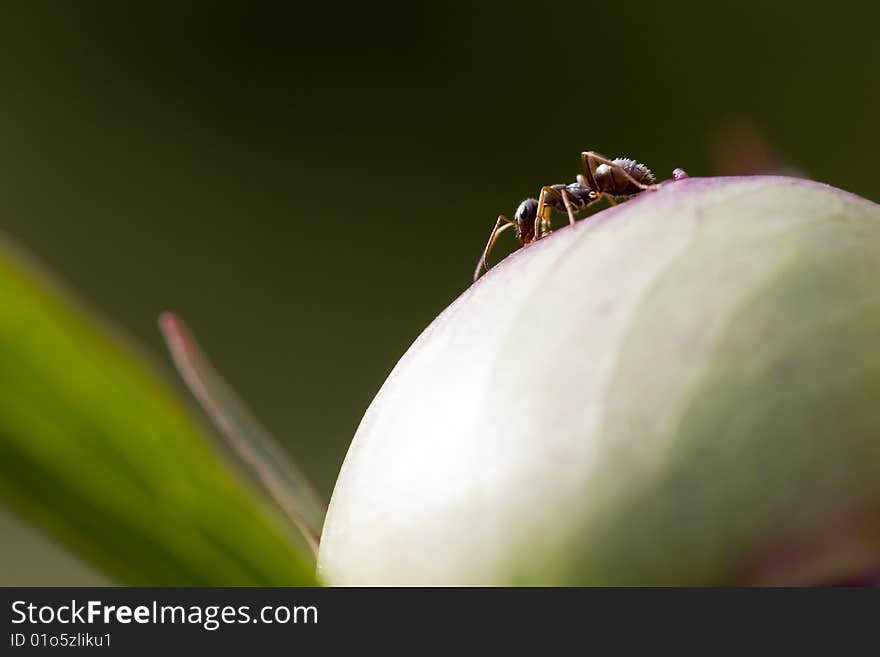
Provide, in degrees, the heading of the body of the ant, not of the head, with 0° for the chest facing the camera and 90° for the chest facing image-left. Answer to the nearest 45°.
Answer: approximately 90°
